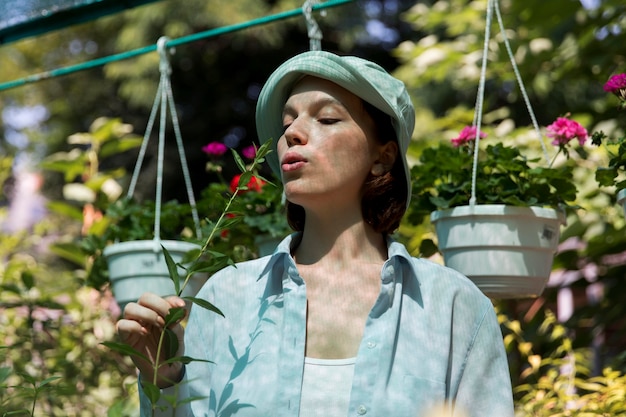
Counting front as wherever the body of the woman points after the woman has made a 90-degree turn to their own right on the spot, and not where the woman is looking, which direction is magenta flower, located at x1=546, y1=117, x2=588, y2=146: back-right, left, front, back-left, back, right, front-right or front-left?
back-right

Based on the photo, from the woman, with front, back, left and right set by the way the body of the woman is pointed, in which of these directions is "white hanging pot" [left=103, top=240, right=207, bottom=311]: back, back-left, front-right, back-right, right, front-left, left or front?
back-right

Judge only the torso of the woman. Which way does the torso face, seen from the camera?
toward the camera

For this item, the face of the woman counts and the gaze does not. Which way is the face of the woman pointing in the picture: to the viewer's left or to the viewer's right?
to the viewer's left
